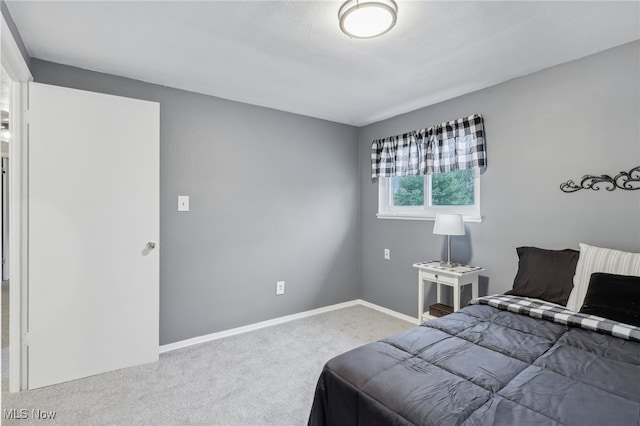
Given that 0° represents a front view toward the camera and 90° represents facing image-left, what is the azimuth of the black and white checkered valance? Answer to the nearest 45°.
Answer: approximately 45°

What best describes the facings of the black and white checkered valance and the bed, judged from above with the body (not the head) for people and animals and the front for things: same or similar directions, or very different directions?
same or similar directions

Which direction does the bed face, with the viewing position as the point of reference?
facing the viewer and to the left of the viewer

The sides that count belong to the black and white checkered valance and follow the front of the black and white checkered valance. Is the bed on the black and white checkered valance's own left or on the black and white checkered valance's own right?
on the black and white checkered valance's own left

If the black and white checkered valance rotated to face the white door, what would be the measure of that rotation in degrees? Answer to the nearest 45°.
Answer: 0° — it already faces it

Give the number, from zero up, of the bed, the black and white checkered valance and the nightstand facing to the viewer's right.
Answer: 0

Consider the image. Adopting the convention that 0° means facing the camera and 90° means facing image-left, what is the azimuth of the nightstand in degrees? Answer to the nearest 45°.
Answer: approximately 45°

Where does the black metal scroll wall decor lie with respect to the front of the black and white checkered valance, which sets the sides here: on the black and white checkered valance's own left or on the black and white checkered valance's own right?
on the black and white checkered valance's own left

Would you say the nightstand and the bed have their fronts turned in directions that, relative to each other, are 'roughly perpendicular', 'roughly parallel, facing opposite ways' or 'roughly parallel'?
roughly parallel

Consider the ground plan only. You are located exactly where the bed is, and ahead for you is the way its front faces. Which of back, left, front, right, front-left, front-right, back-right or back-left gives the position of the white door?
front-right

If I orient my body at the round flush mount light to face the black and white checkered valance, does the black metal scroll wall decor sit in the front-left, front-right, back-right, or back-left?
front-right

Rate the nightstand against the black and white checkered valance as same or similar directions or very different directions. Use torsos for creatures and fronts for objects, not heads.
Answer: same or similar directions
